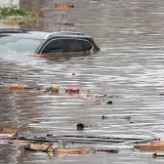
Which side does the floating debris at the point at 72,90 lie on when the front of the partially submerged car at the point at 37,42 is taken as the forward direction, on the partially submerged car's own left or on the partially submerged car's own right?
on the partially submerged car's own left

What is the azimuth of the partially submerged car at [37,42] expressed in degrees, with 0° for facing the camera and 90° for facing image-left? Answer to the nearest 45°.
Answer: approximately 45°

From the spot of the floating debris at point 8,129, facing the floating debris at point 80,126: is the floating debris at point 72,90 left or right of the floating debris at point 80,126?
left

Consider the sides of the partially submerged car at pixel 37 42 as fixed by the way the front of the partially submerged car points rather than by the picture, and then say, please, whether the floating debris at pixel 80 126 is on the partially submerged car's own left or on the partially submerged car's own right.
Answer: on the partially submerged car's own left
